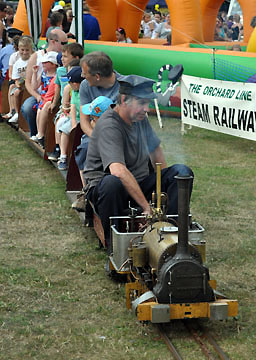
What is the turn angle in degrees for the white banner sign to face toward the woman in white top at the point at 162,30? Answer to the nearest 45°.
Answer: approximately 135° to its right

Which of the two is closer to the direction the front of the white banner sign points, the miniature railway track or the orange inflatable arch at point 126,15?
the miniature railway track

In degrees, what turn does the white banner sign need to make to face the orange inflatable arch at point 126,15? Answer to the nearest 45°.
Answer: approximately 135° to its right

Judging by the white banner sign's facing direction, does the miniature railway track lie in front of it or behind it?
in front

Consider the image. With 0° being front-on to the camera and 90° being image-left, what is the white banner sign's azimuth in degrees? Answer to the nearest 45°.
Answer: approximately 45°

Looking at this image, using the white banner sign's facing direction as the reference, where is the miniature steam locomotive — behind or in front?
in front
